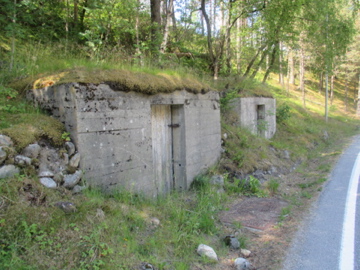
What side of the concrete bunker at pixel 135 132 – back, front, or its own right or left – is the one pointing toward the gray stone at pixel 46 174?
right

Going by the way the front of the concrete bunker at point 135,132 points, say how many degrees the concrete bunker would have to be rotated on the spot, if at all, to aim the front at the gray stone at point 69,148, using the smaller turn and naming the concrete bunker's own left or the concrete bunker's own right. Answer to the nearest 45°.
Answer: approximately 90° to the concrete bunker's own right

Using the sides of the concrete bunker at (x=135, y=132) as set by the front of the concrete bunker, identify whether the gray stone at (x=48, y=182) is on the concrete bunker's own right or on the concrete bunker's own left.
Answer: on the concrete bunker's own right

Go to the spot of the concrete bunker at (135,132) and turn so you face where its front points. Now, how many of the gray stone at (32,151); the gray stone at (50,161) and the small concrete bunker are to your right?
2

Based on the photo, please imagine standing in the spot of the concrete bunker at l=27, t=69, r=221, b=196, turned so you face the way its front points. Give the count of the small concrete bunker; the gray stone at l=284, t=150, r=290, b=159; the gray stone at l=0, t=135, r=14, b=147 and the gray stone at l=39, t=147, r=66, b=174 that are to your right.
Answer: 2

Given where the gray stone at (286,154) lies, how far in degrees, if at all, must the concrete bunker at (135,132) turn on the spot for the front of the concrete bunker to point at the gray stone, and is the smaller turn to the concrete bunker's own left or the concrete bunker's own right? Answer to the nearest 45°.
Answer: approximately 90° to the concrete bunker's own left

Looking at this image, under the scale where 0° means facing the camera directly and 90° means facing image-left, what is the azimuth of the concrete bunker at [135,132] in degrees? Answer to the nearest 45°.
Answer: approximately 315°

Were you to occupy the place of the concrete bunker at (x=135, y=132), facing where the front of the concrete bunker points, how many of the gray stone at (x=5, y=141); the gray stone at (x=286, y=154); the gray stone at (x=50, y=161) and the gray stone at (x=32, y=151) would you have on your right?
3
